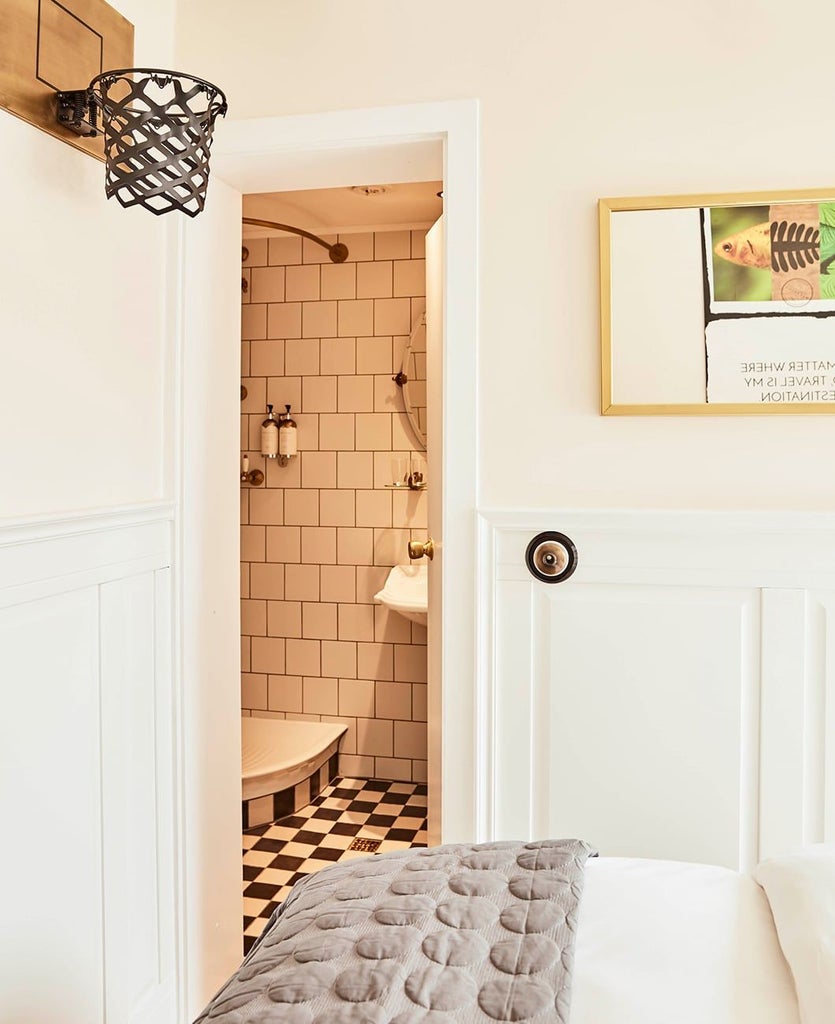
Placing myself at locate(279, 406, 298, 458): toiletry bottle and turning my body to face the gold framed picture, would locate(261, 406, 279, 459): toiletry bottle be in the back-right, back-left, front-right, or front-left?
back-right

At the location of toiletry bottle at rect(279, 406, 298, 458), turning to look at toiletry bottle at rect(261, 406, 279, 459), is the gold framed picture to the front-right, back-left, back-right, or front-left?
back-left
